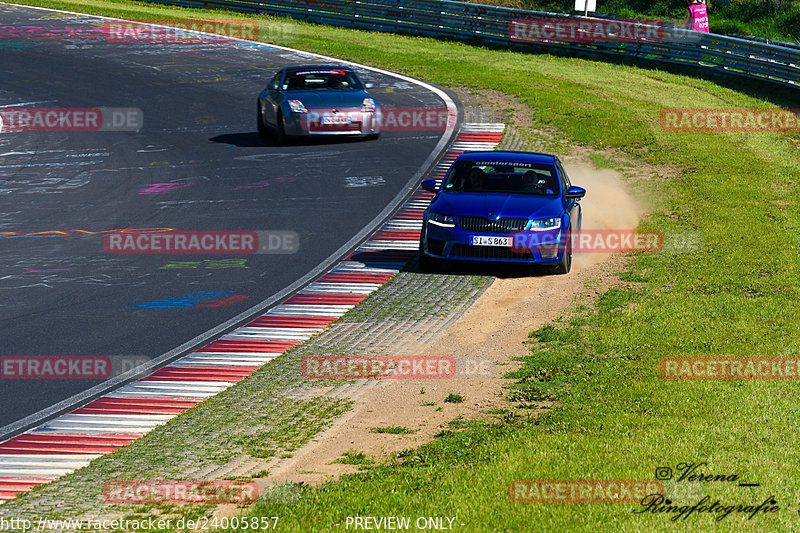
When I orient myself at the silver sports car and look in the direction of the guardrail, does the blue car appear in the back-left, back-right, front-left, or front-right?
back-right

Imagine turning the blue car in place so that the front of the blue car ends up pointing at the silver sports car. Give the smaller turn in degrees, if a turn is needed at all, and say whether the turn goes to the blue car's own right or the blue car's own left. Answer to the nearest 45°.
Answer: approximately 135° to the blue car's own right

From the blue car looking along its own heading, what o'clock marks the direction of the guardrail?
The guardrail is roughly at 6 o'clock from the blue car.

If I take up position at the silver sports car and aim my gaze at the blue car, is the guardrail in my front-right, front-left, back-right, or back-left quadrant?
back-left

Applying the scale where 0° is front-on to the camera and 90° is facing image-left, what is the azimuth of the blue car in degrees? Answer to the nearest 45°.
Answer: approximately 0°
